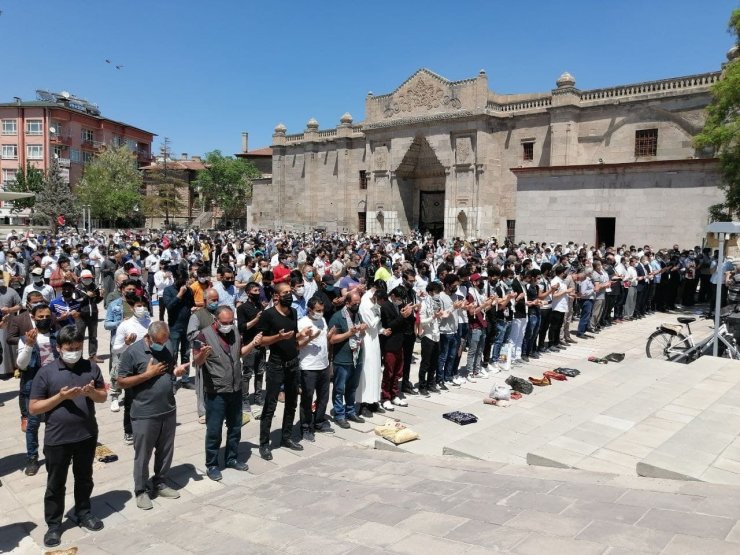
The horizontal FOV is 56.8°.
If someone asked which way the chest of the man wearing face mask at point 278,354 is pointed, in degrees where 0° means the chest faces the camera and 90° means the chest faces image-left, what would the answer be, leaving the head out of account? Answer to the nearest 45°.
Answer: approximately 315°

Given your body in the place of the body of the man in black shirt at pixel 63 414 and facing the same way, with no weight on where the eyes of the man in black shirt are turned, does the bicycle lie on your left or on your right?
on your left

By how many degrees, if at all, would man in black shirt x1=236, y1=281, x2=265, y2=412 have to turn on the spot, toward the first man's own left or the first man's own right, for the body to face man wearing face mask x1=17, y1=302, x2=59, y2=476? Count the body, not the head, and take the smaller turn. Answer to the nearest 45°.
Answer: approximately 90° to the first man's own right

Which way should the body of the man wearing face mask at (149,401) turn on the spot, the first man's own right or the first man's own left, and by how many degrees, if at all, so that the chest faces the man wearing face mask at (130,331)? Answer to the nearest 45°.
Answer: approximately 135° to the first man's own left

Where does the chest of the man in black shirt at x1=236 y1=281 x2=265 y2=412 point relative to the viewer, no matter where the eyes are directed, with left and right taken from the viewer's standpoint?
facing the viewer and to the right of the viewer
